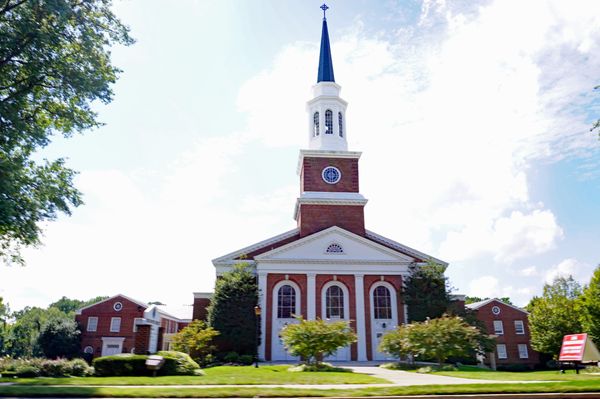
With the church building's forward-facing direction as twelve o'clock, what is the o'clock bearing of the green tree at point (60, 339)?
The green tree is roughly at 4 o'clock from the church building.

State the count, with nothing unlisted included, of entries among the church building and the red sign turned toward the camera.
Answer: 2

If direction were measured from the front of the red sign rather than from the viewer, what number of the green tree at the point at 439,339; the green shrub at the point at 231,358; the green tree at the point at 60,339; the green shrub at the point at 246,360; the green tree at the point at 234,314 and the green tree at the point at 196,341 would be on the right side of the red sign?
6

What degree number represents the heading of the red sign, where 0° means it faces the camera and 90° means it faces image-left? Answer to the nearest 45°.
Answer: approximately 0°

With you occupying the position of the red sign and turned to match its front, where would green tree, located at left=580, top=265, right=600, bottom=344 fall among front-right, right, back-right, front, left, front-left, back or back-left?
back

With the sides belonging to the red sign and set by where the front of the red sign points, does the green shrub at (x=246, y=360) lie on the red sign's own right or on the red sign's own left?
on the red sign's own right

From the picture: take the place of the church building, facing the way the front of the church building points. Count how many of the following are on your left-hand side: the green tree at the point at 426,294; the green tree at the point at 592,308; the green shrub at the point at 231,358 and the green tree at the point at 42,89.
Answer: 2

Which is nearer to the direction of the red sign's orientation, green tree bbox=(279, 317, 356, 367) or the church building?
the green tree

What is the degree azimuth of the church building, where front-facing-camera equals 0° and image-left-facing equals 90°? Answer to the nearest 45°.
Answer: approximately 0°

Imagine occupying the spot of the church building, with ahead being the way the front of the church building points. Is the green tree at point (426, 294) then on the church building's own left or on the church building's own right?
on the church building's own left

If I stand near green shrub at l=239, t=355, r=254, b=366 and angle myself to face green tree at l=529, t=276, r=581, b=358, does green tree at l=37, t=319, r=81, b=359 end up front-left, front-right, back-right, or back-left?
back-left

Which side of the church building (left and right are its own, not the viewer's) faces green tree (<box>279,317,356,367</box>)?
front

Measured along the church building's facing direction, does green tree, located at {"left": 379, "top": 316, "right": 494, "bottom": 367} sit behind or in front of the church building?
in front

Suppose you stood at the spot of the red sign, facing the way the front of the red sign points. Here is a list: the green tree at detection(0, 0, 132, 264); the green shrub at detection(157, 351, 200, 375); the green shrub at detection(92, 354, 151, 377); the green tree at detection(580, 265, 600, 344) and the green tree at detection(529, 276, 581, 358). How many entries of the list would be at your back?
2

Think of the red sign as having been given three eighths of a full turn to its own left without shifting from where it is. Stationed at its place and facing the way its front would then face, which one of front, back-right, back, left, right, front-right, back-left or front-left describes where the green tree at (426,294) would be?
left

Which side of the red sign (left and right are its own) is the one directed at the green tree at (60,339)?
right

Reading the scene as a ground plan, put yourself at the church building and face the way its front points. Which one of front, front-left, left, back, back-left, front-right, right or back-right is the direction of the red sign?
front-left
